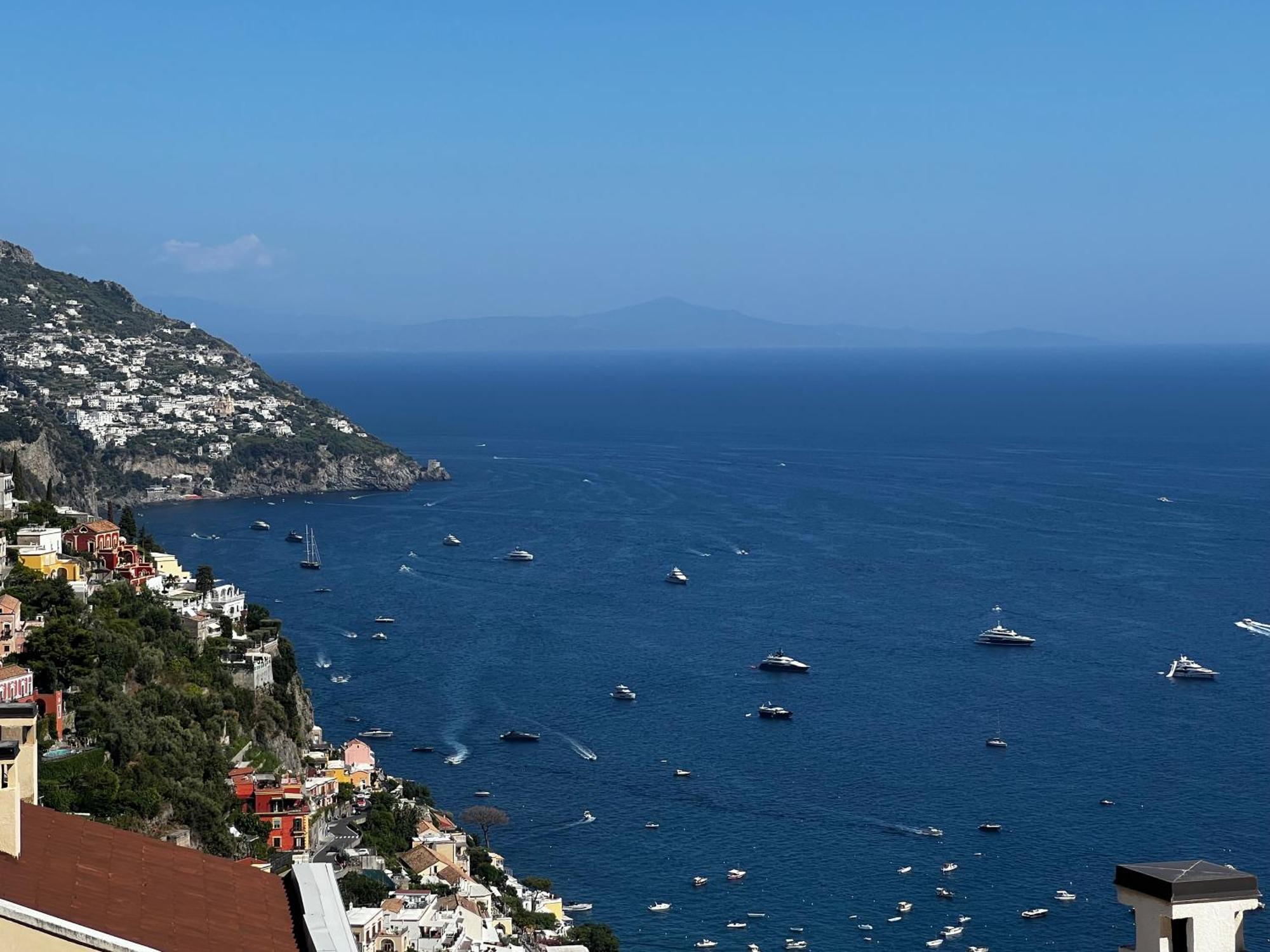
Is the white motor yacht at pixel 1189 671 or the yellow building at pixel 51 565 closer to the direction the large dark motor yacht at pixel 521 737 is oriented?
the white motor yacht

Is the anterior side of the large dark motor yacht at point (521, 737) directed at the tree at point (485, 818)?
no

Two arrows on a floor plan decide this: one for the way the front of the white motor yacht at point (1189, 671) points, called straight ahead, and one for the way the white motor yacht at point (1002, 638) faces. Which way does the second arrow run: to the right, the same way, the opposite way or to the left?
the same way

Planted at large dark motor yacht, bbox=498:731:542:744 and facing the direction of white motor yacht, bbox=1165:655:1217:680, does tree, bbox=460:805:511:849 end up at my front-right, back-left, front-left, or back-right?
back-right

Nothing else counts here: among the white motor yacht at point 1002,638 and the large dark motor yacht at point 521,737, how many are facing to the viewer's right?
2

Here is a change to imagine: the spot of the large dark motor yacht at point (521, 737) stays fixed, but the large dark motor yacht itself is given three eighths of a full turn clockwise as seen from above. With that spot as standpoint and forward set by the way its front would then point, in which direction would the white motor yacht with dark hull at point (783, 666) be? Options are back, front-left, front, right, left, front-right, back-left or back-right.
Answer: back

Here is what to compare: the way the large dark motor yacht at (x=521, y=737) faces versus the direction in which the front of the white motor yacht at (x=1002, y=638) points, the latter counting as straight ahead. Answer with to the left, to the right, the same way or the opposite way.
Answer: the same way

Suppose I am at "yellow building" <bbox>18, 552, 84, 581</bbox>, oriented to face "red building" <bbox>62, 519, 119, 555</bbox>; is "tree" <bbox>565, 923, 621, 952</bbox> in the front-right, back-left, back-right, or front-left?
back-right

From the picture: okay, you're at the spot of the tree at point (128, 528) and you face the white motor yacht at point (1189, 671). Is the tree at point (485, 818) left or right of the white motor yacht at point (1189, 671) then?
right

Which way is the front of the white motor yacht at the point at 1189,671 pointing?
to the viewer's right

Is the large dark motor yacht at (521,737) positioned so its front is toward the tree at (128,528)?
no

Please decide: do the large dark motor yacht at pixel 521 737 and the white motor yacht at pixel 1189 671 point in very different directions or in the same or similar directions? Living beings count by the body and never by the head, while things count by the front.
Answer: same or similar directions

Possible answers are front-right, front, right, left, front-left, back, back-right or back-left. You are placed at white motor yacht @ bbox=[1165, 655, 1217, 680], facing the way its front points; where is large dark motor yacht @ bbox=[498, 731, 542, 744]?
back-right

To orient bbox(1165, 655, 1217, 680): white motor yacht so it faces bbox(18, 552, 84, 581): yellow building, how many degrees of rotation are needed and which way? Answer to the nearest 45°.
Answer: approximately 135° to its right

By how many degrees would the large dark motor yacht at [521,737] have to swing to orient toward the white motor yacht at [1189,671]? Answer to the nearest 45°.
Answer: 0° — it already faces it

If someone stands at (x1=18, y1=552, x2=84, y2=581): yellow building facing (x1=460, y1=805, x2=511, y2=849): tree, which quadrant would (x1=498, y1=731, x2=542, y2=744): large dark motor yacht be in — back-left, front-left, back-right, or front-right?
front-left
